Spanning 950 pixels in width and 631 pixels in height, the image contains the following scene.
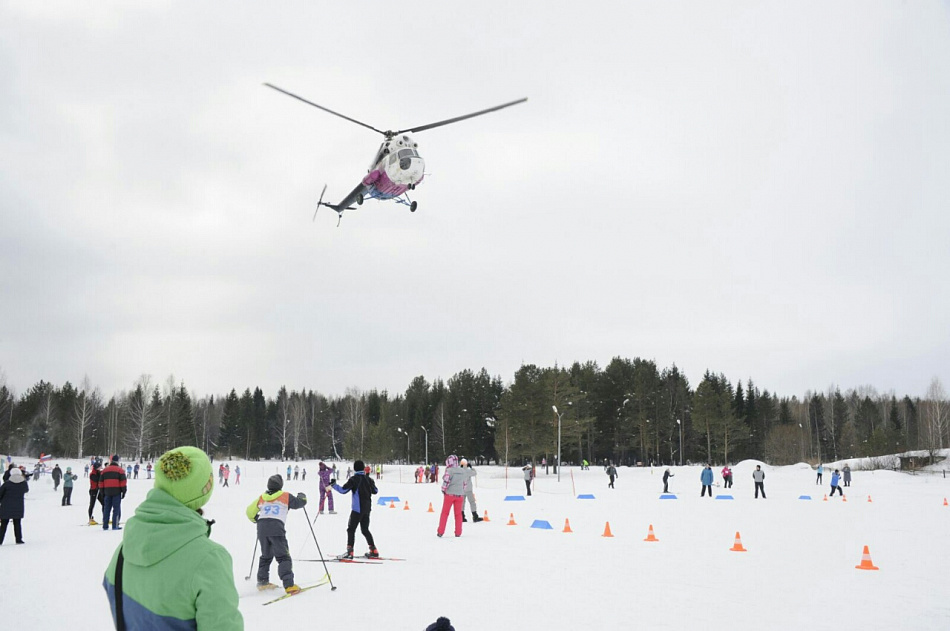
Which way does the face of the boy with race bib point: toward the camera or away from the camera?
away from the camera

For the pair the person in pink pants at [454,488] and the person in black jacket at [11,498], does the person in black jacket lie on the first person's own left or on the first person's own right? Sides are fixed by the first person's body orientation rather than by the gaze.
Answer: on the first person's own left

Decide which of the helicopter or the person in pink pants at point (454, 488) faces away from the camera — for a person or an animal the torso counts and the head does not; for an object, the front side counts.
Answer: the person in pink pants

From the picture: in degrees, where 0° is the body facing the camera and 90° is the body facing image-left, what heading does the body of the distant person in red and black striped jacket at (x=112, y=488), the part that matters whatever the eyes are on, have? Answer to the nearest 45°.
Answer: approximately 180°

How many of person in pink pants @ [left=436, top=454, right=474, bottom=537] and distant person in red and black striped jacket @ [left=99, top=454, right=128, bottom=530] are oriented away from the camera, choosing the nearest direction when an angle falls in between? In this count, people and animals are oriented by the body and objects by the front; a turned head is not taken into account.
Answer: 2

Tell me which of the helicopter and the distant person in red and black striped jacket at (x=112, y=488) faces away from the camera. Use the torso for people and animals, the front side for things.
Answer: the distant person in red and black striped jacket

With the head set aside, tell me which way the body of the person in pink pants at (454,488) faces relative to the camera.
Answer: away from the camera
